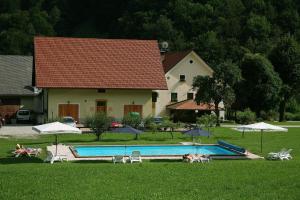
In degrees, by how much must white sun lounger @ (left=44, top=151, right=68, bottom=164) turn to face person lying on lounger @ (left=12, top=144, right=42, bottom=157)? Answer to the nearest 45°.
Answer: approximately 135° to its left

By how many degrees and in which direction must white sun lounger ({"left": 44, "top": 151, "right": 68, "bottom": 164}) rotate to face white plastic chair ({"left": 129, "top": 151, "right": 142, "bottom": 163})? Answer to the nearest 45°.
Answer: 0° — it already faces it

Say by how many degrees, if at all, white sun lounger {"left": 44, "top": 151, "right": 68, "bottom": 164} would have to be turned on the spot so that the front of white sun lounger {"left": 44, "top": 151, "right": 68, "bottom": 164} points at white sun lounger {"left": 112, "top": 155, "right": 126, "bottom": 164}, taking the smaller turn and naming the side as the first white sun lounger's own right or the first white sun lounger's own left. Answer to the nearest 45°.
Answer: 0° — it already faces it

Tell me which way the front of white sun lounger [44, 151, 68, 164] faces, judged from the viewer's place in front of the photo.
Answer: facing to the right of the viewer

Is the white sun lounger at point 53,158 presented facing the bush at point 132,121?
no
